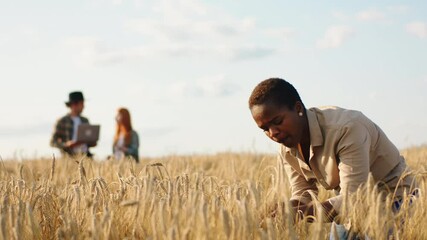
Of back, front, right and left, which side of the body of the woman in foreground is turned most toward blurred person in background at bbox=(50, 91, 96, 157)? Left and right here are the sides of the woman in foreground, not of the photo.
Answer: right

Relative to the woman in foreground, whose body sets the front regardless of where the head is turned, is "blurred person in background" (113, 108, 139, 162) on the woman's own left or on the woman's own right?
on the woman's own right

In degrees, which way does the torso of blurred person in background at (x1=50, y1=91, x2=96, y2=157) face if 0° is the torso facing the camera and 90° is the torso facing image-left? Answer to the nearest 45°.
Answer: approximately 315°

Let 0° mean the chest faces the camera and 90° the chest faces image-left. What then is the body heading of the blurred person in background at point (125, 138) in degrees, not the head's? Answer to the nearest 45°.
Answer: approximately 45°

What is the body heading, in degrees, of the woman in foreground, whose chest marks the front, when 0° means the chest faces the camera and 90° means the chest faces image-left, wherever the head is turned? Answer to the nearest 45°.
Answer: approximately 45°

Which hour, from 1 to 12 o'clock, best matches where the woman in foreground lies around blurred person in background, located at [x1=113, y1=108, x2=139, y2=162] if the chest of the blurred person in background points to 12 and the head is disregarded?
The woman in foreground is roughly at 10 o'clock from the blurred person in background.
